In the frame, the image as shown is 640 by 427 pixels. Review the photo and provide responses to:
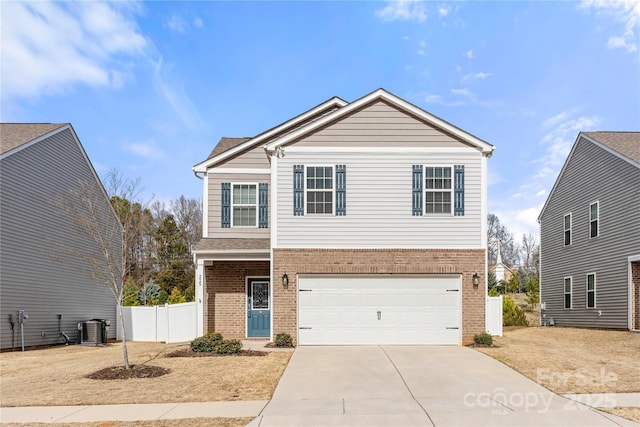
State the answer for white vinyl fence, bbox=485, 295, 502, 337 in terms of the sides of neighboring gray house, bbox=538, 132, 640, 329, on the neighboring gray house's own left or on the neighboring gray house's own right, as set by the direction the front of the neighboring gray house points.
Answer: on the neighboring gray house's own right

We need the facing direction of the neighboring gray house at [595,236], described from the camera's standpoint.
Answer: facing the viewer and to the right of the viewer

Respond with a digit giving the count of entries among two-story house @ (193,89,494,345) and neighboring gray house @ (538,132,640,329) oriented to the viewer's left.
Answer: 0

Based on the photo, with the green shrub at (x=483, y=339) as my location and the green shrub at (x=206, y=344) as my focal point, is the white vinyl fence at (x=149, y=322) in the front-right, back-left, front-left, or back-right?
front-right

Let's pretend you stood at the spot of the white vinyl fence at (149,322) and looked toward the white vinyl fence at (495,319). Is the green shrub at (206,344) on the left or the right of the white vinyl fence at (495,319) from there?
right

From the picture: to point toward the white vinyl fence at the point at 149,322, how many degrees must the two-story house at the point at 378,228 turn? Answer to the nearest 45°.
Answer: approximately 135° to its right

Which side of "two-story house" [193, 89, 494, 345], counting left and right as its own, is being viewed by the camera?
front
